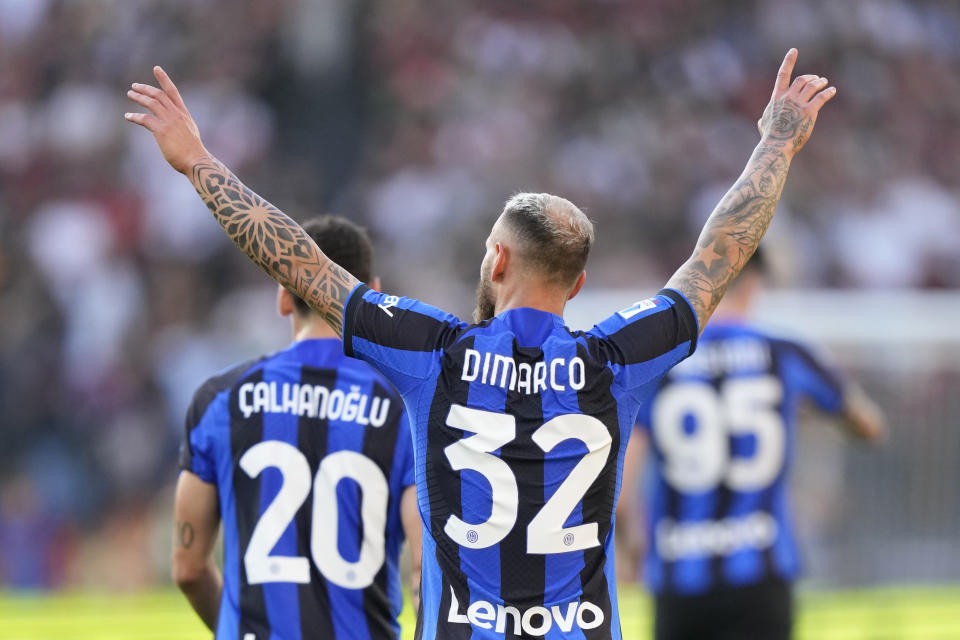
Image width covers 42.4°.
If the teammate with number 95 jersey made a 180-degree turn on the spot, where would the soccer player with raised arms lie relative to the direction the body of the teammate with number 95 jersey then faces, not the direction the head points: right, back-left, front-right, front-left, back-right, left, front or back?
front

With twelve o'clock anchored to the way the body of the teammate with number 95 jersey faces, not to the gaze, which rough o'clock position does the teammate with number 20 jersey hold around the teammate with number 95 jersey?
The teammate with number 20 jersey is roughly at 7 o'clock from the teammate with number 95 jersey.

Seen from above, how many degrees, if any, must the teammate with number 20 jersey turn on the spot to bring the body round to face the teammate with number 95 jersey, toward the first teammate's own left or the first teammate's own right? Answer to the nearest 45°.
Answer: approximately 45° to the first teammate's own right

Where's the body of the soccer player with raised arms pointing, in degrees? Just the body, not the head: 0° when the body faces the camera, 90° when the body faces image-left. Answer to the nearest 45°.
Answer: approximately 180°

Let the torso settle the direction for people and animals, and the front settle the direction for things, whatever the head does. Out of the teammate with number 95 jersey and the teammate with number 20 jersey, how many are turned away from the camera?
2

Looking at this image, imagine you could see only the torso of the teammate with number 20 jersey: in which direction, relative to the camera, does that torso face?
away from the camera

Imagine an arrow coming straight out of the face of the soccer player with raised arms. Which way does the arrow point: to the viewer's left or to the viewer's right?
to the viewer's left

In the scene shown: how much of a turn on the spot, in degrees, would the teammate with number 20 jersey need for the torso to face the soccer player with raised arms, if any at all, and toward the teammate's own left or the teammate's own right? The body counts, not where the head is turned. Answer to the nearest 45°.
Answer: approximately 135° to the teammate's own right

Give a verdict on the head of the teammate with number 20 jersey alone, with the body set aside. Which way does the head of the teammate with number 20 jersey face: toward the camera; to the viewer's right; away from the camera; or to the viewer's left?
away from the camera

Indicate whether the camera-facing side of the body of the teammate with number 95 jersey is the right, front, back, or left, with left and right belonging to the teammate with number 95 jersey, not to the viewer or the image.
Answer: back

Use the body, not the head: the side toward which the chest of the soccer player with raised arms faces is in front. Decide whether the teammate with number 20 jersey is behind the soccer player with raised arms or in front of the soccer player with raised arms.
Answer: in front
